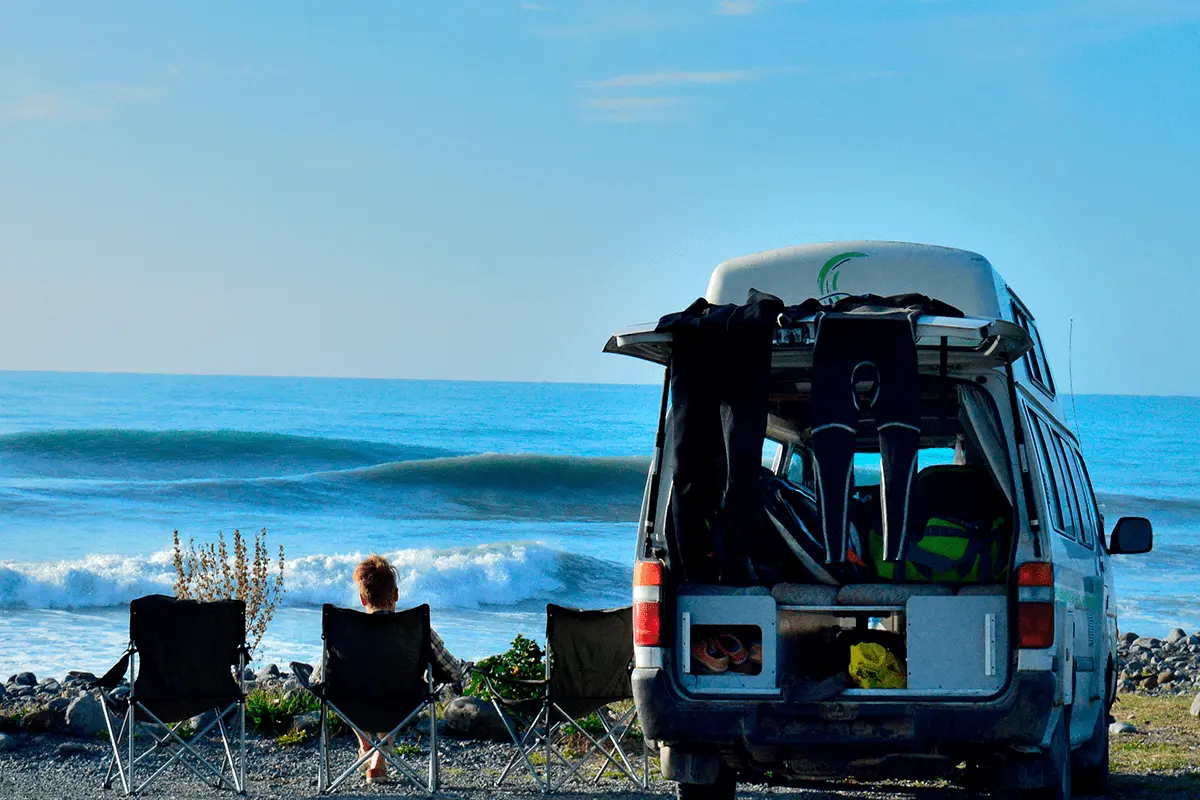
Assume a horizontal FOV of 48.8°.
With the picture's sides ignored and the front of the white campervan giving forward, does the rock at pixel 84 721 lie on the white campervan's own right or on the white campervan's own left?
on the white campervan's own left

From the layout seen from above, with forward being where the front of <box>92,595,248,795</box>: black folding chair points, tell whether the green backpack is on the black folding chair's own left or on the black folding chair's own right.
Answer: on the black folding chair's own right

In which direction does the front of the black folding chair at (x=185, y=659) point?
away from the camera

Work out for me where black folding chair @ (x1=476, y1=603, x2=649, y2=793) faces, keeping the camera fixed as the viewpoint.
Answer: facing away from the viewer and to the left of the viewer

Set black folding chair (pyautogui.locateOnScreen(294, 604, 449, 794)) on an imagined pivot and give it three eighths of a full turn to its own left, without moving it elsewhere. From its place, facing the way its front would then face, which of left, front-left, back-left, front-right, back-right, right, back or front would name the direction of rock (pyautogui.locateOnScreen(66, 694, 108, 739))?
right

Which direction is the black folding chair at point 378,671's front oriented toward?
away from the camera

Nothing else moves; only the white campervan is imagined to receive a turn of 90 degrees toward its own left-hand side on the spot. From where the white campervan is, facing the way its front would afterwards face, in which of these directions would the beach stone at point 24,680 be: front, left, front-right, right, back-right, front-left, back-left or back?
front-right

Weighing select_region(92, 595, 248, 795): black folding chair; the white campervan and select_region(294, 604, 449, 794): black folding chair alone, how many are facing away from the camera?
3

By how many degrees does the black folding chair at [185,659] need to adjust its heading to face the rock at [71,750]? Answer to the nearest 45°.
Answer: approximately 45° to its left

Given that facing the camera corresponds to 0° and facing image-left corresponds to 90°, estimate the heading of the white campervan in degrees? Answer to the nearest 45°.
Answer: approximately 180°

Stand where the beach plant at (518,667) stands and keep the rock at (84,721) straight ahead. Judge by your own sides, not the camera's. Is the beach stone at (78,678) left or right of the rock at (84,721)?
right
